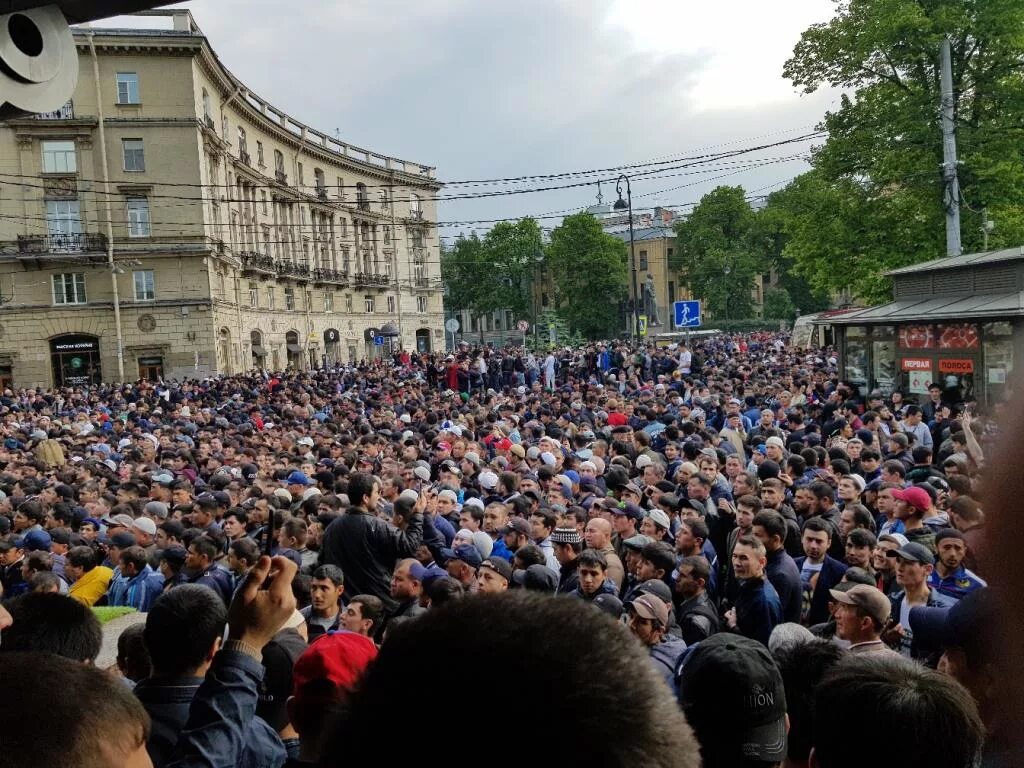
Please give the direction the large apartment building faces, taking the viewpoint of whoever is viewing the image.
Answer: facing the viewer and to the right of the viewer

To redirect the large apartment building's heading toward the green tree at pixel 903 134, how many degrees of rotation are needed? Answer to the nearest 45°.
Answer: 0° — it already faces it

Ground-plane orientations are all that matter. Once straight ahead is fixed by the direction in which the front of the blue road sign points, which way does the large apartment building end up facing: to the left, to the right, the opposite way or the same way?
to the left

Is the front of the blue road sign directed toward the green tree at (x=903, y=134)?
no

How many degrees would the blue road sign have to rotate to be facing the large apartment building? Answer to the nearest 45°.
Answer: approximately 135° to its right

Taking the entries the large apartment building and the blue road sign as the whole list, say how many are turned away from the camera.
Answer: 0

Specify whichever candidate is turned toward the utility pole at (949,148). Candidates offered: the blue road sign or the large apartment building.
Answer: the large apartment building

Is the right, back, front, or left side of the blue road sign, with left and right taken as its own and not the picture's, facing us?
front

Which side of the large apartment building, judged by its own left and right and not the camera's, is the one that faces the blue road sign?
front

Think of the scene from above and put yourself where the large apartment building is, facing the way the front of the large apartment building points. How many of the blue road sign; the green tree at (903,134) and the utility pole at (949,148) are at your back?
0

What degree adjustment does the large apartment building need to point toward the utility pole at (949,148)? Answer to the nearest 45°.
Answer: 0° — it already faces it

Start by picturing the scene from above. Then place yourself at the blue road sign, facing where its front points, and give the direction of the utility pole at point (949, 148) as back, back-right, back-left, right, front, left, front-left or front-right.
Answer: left
